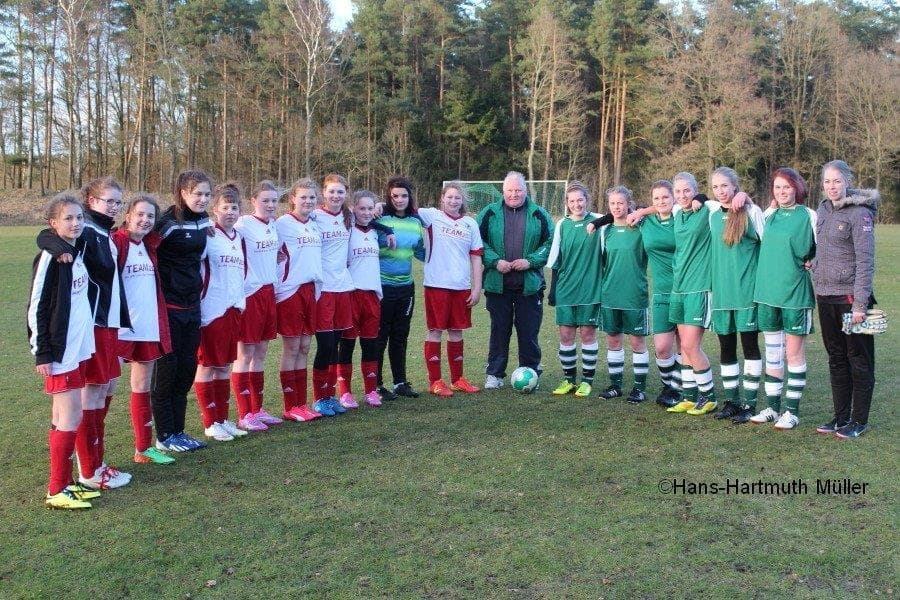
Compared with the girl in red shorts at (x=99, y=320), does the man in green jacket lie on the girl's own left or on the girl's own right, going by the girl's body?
on the girl's own left

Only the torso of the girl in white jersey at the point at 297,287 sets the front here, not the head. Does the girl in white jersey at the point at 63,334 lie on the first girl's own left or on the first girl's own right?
on the first girl's own right

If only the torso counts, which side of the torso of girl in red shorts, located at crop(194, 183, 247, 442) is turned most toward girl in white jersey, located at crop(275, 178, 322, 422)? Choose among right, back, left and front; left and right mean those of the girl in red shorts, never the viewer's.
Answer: left

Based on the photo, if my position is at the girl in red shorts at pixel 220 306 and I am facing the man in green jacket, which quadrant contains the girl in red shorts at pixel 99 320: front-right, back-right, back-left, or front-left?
back-right

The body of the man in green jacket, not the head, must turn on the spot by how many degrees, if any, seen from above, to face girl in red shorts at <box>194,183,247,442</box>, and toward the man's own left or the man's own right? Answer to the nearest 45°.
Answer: approximately 45° to the man's own right

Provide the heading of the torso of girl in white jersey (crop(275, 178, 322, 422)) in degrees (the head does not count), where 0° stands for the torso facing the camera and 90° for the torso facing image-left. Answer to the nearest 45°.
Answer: approximately 315°

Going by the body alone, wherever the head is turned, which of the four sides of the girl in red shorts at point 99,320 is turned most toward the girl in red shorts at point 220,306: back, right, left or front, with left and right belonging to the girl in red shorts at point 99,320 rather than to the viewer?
left

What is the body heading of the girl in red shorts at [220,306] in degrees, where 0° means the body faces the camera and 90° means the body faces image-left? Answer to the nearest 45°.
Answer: approximately 315°

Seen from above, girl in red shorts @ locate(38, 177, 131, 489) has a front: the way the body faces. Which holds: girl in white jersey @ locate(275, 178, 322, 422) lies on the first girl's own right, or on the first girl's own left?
on the first girl's own left
